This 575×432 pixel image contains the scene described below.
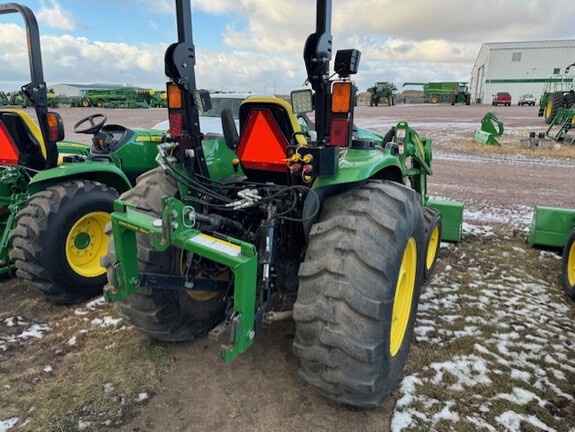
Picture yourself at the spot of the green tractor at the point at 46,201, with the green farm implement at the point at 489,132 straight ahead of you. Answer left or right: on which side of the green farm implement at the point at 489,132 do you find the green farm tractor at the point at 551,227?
right

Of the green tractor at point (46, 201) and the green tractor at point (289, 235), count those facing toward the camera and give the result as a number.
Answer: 0

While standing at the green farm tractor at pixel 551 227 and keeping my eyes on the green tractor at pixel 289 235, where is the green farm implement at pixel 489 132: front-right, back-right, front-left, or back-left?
back-right

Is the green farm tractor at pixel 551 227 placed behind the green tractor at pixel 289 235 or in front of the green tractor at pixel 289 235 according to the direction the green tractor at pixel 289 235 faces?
in front

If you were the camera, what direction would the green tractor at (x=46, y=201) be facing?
facing away from the viewer and to the right of the viewer

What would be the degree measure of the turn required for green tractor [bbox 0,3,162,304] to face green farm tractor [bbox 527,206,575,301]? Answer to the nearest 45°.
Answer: approximately 45° to its right

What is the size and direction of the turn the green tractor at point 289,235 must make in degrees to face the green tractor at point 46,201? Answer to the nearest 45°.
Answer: approximately 90° to its left

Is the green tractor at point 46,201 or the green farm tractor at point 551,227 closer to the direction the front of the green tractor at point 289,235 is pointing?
the green farm tractor

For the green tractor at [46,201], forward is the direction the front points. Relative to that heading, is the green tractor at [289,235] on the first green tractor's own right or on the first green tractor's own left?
on the first green tractor's own right

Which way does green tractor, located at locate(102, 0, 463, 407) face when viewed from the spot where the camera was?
facing away from the viewer and to the right of the viewer

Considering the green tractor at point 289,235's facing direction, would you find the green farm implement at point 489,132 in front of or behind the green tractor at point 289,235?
in front

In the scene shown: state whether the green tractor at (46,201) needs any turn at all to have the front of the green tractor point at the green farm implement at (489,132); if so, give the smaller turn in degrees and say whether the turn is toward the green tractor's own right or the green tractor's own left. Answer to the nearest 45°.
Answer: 0° — it already faces it
